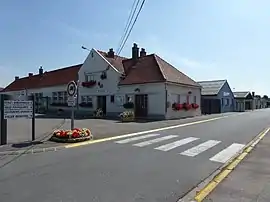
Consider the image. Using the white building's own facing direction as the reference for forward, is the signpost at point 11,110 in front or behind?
in front

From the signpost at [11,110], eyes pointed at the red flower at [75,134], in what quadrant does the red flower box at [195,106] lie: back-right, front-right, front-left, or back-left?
front-left

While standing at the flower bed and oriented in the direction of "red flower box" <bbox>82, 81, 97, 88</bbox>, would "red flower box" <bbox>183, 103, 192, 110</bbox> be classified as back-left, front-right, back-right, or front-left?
front-right

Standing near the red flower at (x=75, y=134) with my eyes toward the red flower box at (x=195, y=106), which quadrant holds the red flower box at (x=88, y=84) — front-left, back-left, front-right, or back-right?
front-left

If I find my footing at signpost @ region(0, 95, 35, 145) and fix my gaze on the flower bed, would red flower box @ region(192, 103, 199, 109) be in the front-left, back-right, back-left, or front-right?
front-left

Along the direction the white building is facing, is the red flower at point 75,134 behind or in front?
in front
